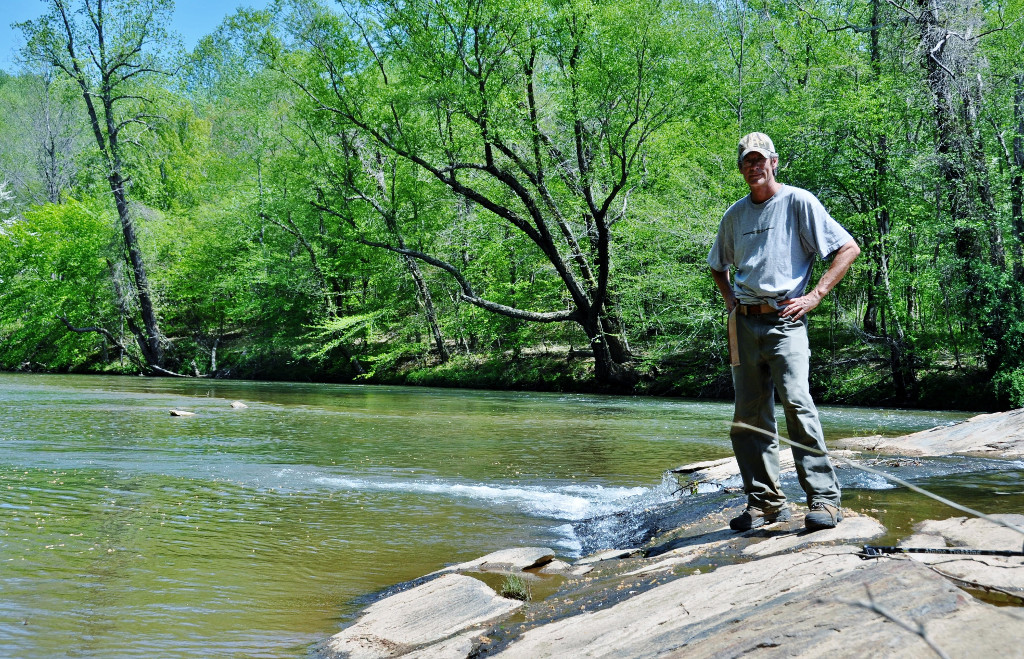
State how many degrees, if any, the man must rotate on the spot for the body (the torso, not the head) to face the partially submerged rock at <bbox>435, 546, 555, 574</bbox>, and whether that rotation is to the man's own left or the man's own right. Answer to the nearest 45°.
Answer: approximately 45° to the man's own right

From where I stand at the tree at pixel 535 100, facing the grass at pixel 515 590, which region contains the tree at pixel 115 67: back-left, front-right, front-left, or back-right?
back-right

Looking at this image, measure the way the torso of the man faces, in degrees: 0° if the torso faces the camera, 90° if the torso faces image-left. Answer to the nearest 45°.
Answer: approximately 45°

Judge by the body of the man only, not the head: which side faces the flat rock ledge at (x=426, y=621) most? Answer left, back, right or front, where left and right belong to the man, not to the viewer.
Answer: front

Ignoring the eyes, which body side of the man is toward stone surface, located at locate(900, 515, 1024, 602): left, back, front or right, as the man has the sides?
left

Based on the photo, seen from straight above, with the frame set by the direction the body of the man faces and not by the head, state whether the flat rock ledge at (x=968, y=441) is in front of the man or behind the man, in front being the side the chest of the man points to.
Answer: behind

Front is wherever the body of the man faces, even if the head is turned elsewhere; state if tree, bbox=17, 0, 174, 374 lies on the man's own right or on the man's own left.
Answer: on the man's own right

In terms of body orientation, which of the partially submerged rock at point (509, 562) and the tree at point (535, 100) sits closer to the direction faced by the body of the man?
the partially submerged rock
